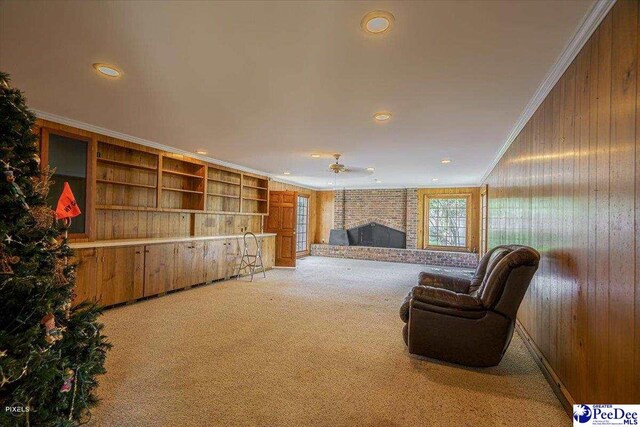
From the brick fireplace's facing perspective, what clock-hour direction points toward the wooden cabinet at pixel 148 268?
The wooden cabinet is roughly at 1 o'clock from the brick fireplace.

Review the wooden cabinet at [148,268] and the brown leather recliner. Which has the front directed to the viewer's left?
the brown leather recliner

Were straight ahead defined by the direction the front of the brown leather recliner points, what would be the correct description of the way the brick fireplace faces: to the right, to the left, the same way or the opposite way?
to the left

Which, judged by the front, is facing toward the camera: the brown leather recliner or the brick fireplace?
the brick fireplace

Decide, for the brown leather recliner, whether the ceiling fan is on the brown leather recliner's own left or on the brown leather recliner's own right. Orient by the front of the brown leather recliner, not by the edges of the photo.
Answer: on the brown leather recliner's own right

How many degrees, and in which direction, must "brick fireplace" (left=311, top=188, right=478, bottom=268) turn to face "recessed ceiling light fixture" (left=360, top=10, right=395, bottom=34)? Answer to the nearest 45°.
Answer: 0° — it already faces it

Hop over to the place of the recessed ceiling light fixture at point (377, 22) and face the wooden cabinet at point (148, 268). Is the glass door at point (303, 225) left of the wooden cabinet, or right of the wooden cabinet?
right

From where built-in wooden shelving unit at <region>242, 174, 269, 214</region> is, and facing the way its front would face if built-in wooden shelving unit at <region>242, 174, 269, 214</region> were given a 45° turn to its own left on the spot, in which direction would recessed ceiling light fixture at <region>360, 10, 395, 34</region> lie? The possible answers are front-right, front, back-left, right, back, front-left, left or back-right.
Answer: right

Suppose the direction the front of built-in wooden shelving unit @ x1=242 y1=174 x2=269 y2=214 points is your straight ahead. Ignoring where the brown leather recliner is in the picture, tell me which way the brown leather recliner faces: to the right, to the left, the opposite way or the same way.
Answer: the opposite way

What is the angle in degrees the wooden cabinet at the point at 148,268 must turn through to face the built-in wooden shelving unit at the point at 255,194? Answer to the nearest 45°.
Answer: approximately 90° to its left

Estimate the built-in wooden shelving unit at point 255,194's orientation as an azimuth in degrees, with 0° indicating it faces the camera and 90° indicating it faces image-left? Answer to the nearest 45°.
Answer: approximately 315°

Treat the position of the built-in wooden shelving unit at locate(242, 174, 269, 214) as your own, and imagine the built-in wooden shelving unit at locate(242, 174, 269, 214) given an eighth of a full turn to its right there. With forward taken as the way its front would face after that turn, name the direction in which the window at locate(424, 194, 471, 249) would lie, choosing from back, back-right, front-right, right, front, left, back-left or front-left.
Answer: left

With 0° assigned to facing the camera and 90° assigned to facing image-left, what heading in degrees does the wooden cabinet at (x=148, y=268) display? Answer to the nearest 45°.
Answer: approximately 315°

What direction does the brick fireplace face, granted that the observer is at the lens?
facing the viewer

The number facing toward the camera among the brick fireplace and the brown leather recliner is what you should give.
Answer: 1

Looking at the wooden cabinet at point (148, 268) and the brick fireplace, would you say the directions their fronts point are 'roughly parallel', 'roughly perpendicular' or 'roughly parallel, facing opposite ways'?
roughly perpendicular

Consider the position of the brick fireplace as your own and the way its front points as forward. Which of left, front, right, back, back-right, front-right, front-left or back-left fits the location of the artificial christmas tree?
front

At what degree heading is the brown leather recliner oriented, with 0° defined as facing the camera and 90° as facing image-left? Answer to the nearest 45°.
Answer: approximately 90°

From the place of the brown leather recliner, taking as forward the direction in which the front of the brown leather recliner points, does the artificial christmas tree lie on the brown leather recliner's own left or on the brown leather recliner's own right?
on the brown leather recliner's own left
